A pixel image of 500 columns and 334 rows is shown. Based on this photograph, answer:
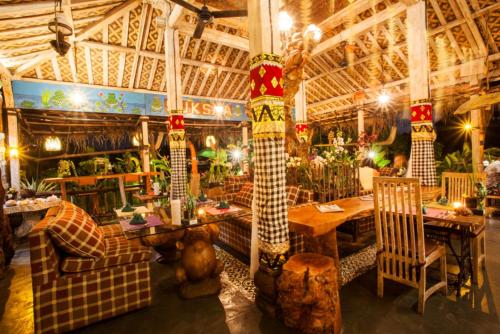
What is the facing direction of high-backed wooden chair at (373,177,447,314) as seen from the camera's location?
facing away from the viewer and to the right of the viewer

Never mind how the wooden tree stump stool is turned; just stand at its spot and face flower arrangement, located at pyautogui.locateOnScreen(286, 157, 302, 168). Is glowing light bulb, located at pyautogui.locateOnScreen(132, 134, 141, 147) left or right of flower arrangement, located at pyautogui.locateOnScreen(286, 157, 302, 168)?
left

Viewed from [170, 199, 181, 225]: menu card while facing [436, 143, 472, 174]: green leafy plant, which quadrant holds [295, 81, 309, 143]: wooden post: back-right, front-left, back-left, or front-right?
front-left

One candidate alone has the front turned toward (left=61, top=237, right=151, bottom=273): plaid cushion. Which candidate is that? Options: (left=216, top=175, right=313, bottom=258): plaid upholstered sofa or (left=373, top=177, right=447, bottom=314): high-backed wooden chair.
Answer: the plaid upholstered sofa

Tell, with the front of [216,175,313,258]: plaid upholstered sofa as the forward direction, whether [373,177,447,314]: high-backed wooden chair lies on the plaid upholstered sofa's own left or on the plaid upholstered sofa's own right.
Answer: on the plaid upholstered sofa's own left

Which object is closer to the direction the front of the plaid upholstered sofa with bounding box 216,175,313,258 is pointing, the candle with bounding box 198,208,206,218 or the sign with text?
the candle

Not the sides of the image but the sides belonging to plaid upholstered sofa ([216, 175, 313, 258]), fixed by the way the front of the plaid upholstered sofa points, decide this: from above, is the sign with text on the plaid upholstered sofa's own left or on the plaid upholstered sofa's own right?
on the plaid upholstered sofa's own right

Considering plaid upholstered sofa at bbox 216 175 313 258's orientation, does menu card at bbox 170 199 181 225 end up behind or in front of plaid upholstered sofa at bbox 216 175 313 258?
in front
